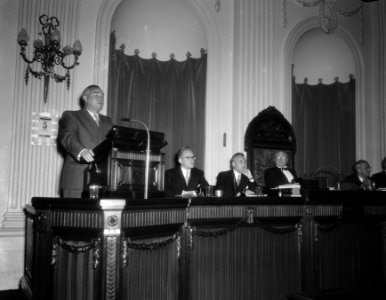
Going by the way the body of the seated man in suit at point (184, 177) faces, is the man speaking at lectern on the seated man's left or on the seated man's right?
on the seated man's right

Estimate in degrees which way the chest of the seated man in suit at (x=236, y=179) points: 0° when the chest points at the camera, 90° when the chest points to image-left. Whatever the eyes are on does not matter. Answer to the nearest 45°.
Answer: approximately 315°

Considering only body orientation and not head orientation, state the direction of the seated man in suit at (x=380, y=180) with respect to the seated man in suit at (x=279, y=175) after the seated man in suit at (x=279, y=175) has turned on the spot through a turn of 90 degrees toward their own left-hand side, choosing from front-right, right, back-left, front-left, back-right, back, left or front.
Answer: front

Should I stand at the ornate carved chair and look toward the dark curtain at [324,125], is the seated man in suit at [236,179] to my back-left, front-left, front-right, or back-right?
back-right

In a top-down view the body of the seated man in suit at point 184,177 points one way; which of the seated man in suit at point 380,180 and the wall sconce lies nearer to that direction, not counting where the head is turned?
the seated man in suit

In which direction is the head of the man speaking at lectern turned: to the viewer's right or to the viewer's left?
to the viewer's right

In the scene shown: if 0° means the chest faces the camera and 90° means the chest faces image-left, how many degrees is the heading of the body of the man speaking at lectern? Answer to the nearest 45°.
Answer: approximately 315°

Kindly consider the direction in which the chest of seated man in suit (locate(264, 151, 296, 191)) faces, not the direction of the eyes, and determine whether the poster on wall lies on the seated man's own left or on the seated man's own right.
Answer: on the seated man's own right
